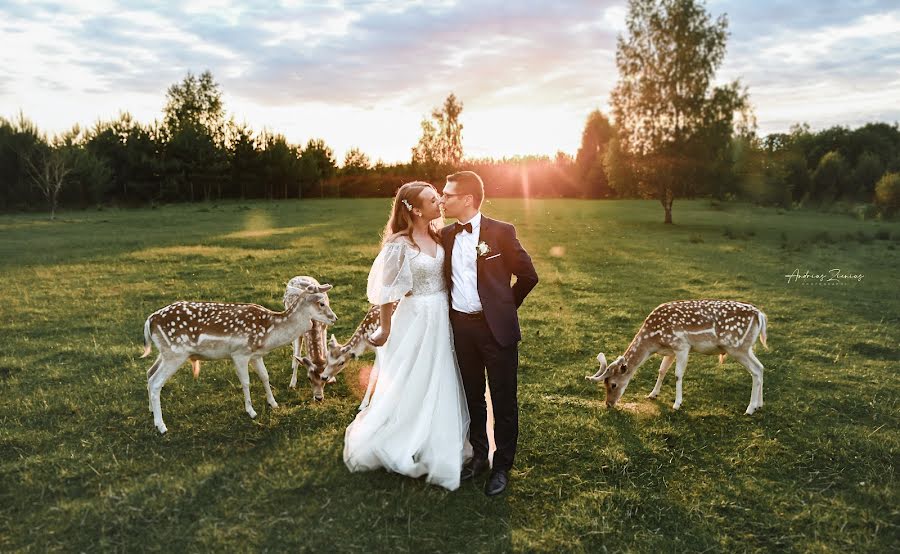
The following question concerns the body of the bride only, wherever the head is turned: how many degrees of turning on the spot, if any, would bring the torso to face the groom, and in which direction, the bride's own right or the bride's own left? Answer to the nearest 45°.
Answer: approximately 45° to the bride's own left

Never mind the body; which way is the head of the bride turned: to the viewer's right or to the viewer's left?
to the viewer's right

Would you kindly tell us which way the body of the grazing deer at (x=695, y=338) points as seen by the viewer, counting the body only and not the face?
to the viewer's left

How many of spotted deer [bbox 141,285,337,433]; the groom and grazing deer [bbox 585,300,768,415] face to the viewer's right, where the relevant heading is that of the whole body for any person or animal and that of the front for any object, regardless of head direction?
1

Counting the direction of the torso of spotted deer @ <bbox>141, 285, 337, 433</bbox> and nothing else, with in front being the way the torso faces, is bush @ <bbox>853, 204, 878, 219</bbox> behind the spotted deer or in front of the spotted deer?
in front

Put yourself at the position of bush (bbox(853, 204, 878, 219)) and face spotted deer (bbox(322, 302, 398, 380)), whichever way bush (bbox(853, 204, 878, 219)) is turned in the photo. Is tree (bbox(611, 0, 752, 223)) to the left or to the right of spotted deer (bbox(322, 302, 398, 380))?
right

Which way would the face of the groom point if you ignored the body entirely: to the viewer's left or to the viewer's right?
to the viewer's left

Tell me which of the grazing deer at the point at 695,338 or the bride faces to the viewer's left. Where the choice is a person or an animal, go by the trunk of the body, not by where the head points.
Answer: the grazing deer

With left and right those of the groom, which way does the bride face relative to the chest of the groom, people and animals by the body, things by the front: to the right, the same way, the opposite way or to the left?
to the left

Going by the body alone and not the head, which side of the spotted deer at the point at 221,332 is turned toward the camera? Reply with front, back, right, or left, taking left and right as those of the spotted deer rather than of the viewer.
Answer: right

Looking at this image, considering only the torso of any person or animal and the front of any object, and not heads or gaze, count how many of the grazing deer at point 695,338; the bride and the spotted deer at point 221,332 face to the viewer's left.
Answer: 1
